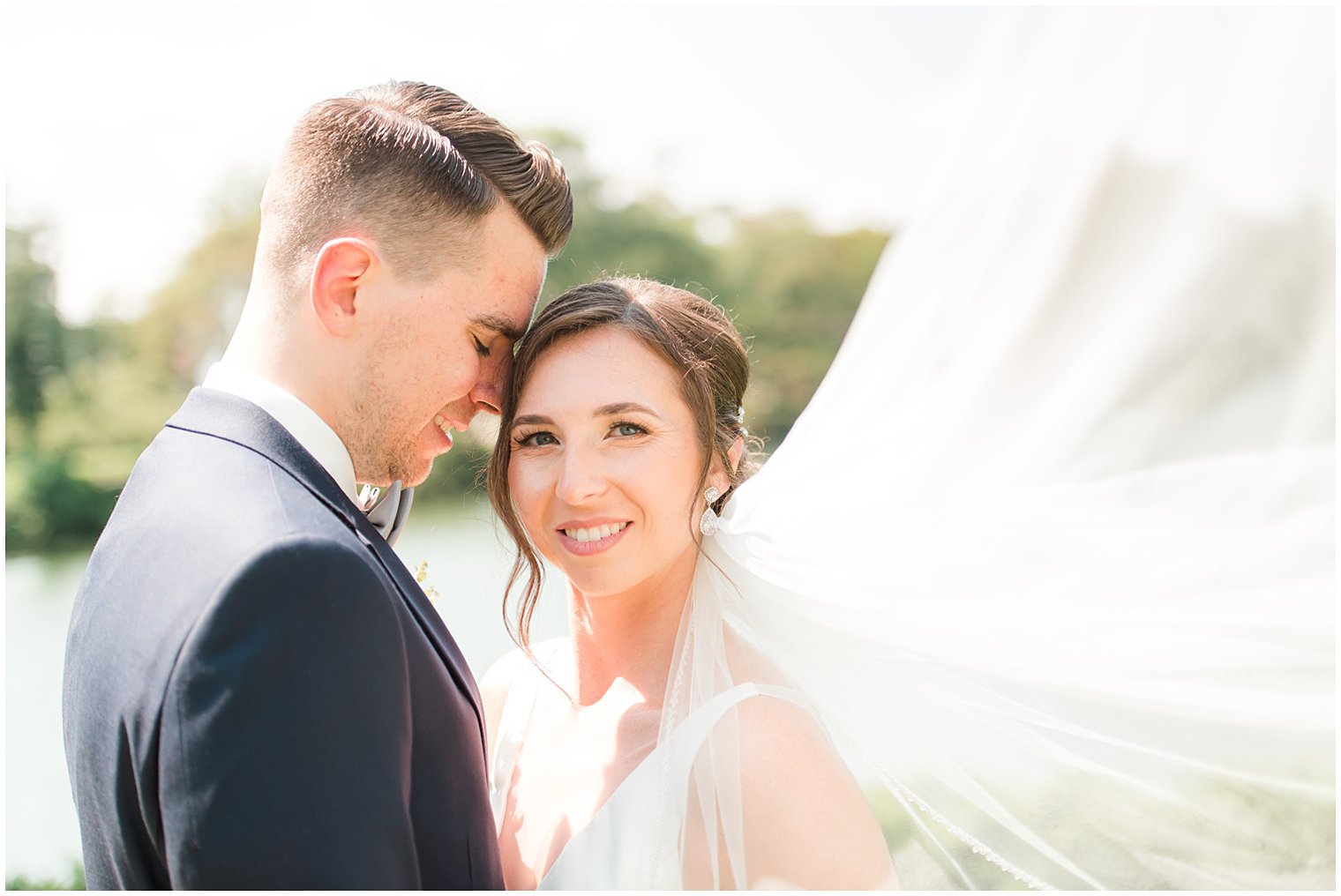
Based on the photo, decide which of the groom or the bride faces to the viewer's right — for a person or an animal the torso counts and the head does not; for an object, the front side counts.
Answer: the groom

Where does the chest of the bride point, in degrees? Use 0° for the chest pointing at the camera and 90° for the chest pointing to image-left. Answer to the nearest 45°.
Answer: approximately 45°

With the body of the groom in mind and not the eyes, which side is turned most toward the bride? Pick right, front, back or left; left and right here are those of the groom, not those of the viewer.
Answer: front

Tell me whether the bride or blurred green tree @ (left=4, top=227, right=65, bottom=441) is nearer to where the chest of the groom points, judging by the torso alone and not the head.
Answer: the bride

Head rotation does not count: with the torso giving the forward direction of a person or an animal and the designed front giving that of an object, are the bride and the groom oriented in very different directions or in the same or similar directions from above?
very different directions

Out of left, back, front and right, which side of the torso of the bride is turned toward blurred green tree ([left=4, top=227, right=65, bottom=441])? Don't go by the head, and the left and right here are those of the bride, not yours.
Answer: right

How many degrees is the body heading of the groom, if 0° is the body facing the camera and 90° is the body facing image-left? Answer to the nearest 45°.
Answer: approximately 270°

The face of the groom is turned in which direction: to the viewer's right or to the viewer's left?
to the viewer's right

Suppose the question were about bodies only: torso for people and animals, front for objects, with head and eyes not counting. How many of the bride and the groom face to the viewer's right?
1
